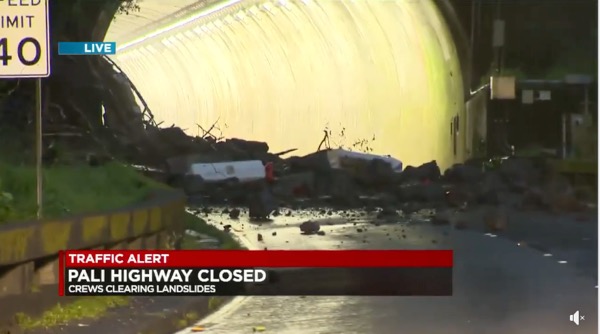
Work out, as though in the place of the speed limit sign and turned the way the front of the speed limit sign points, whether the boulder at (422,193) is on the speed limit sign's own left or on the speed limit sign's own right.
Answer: on the speed limit sign's own left

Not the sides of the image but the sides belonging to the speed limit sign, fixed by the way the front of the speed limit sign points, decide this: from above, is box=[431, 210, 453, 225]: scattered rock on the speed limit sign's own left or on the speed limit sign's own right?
on the speed limit sign's own left

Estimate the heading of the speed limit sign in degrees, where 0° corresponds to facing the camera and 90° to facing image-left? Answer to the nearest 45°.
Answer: approximately 0°

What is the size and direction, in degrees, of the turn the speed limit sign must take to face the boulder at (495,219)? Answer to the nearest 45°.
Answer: approximately 90° to its left

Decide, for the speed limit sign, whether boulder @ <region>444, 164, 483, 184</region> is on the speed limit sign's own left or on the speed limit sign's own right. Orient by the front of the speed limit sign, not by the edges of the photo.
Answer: on the speed limit sign's own left
